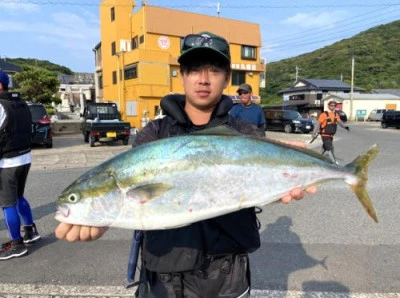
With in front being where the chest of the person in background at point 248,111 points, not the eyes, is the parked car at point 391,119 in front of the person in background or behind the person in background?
behind

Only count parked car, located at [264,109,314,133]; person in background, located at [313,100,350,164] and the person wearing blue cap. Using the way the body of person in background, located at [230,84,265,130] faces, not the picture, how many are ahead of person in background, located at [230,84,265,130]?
1

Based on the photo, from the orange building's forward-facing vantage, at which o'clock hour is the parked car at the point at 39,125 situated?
The parked car is roughly at 2 o'clock from the orange building.

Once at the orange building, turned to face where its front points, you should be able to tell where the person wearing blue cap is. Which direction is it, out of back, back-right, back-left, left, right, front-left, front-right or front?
front-right

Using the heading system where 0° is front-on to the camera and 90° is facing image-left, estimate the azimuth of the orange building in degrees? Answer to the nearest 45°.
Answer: approximately 315°
